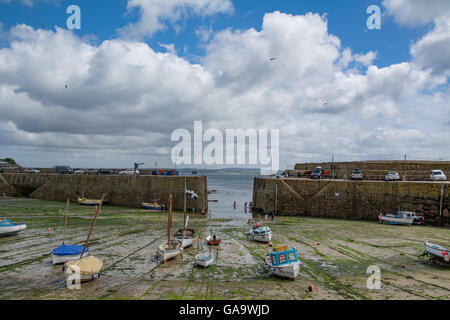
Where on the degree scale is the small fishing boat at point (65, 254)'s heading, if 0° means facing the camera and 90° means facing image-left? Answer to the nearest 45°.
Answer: approximately 45°

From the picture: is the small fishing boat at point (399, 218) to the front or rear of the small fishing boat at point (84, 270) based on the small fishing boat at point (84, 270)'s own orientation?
to the rear
